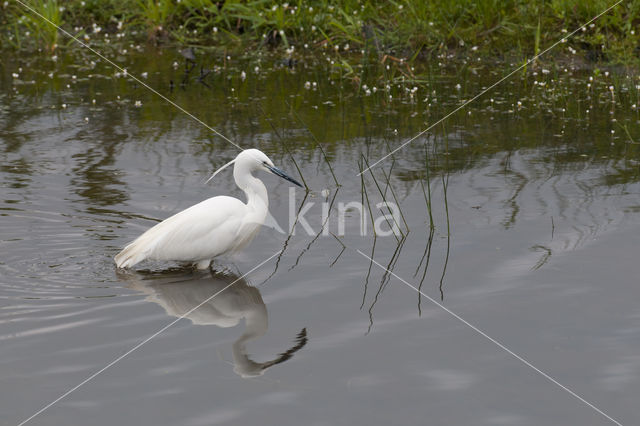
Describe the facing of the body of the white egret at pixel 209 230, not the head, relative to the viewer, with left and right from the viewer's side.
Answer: facing to the right of the viewer
